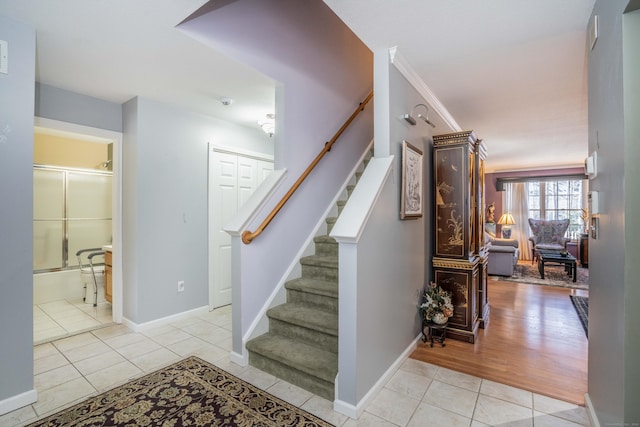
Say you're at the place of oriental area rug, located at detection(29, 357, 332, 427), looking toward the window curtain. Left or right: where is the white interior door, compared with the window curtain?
left

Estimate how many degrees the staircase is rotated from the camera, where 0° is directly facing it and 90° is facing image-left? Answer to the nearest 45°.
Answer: approximately 45°

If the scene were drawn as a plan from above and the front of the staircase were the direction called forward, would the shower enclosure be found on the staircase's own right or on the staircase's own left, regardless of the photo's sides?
on the staircase's own right

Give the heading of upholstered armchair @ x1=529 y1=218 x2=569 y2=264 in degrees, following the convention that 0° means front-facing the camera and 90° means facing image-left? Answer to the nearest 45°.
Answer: approximately 0°

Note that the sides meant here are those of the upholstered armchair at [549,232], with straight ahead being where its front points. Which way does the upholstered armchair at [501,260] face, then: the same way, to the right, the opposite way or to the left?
to the left

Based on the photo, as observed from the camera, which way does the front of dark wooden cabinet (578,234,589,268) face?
facing to the left of the viewer

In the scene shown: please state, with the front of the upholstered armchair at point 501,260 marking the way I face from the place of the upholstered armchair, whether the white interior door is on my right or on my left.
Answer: on my right

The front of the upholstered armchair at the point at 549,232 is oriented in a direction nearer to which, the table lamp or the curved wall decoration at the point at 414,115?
the curved wall decoration

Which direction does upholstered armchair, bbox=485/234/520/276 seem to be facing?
to the viewer's right

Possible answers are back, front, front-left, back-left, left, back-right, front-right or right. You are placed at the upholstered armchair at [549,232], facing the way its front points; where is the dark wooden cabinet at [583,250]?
left

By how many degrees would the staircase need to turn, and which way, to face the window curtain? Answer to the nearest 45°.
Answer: approximately 180°

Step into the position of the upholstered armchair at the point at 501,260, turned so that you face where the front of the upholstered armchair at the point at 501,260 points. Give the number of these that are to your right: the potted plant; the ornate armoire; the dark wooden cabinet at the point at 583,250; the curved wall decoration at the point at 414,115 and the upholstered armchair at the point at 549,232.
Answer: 3
